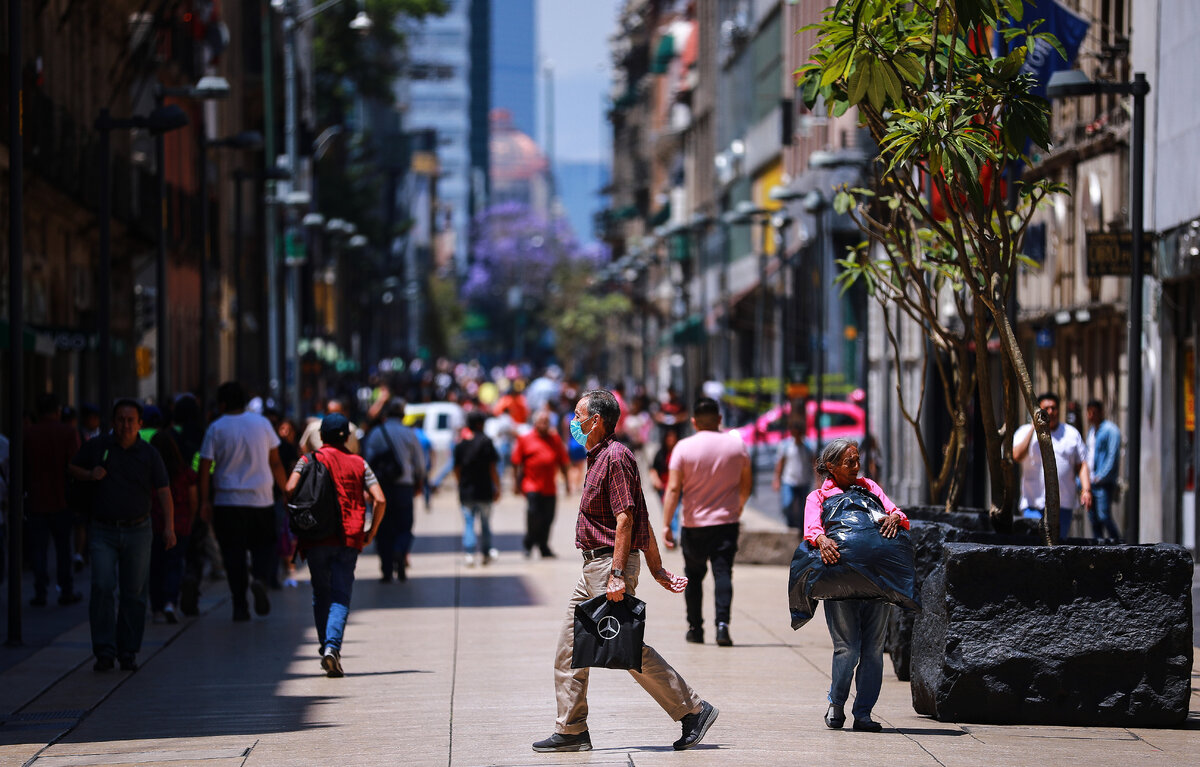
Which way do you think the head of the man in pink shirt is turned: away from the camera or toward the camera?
away from the camera

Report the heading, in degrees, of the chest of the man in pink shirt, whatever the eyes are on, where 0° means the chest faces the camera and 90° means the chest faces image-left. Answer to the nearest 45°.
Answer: approximately 180°

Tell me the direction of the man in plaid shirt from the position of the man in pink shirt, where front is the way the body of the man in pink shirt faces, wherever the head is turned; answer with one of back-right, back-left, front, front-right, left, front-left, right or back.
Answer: back

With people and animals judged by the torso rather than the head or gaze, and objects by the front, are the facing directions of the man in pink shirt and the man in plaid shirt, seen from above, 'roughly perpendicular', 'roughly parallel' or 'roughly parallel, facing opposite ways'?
roughly perpendicular

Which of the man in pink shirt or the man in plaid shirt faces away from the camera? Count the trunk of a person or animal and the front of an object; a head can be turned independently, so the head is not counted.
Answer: the man in pink shirt

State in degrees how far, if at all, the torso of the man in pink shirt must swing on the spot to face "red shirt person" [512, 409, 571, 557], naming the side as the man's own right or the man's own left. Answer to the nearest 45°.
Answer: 0° — they already face them

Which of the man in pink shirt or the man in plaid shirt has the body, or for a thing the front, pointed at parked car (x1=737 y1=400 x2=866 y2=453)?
the man in pink shirt

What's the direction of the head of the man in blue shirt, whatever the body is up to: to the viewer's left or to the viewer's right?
to the viewer's left
